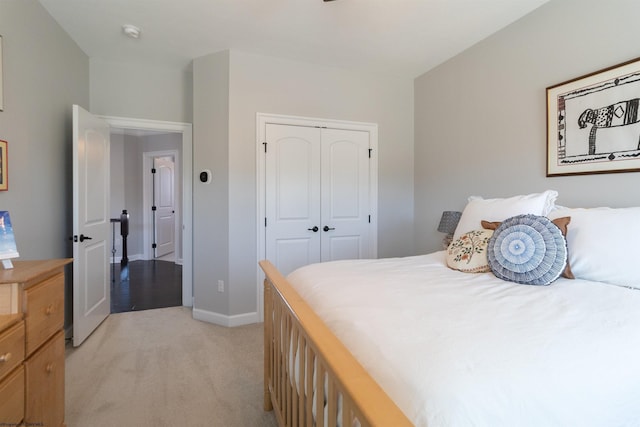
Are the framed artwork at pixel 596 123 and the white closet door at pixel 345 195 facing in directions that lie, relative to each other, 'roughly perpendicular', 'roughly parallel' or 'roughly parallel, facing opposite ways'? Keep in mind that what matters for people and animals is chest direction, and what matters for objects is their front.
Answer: roughly perpendicular

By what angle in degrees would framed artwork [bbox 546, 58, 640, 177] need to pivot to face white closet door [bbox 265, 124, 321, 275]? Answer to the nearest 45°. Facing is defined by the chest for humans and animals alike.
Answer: approximately 45° to its right

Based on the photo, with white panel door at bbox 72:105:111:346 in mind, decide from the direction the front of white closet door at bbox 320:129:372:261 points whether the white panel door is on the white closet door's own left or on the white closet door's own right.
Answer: on the white closet door's own right

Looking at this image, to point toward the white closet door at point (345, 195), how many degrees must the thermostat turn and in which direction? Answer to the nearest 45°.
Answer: approximately 135° to its left

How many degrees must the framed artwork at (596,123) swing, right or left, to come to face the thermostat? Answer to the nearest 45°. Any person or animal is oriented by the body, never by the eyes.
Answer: approximately 45° to its right

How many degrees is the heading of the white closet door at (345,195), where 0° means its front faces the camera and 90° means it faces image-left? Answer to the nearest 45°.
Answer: approximately 0°
